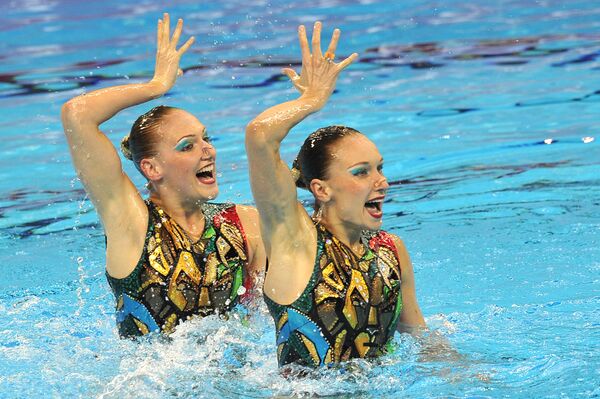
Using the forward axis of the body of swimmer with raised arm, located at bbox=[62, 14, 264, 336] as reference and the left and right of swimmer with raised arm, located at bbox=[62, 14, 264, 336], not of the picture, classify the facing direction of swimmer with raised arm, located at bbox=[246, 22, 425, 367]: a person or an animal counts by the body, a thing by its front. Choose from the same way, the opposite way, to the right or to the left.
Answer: the same way

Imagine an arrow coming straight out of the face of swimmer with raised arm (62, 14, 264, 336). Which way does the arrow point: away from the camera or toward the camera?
toward the camera

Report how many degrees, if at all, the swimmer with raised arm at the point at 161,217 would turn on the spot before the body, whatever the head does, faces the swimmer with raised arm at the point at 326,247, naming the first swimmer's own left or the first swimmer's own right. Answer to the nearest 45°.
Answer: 0° — they already face them

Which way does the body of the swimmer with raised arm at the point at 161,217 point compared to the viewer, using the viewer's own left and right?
facing the viewer and to the right of the viewer

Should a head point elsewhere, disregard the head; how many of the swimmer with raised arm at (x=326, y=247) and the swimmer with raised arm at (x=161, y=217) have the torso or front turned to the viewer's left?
0

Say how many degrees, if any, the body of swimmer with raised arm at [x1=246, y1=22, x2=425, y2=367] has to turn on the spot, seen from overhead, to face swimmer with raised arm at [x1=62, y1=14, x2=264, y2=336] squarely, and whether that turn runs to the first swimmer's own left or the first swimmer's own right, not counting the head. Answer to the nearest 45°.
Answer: approximately 180°

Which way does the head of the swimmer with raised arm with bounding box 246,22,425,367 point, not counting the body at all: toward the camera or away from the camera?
toward the camera
